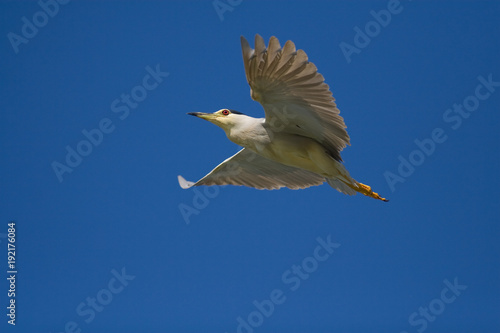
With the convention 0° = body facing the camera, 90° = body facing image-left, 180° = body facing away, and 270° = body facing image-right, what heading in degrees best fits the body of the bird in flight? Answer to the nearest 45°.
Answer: approximately 90°
